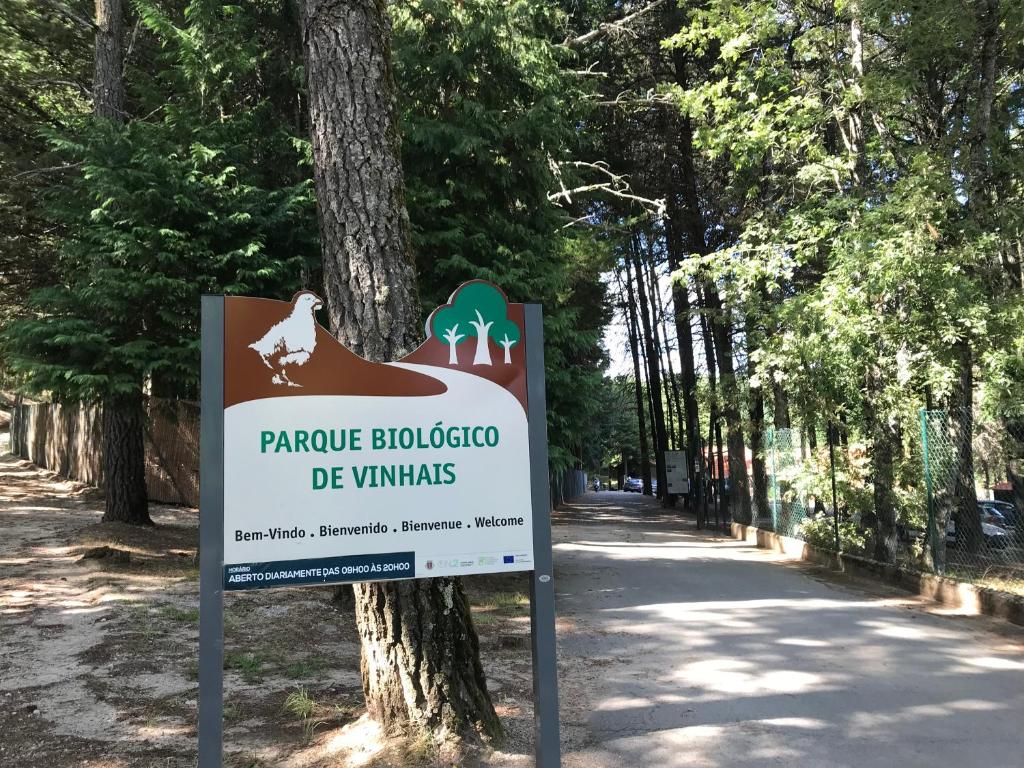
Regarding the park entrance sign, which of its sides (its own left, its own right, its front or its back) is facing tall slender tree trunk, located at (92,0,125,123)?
back

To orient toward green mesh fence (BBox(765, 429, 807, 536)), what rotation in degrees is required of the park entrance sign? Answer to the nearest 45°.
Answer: approximately 135° to its left

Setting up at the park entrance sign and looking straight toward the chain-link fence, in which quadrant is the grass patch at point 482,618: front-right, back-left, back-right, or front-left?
front-left

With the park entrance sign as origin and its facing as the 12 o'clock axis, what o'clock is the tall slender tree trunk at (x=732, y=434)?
The tall slender tree trunk is roughly at 7 o'clock from the park entrance sign.

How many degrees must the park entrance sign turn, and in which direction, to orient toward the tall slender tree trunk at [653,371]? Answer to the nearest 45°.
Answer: approximately 180°

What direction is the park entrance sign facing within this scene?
toward the camera

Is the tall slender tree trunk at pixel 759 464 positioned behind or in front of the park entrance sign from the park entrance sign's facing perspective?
behind

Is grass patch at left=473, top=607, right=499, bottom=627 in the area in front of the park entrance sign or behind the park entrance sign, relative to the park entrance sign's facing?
behind

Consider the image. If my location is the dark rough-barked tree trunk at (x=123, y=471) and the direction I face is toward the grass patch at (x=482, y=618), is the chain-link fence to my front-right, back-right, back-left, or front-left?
front-left

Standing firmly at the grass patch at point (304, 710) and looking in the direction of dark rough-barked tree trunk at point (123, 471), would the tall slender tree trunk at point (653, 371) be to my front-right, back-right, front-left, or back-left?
front-right

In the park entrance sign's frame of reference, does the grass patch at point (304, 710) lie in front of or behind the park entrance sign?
behind

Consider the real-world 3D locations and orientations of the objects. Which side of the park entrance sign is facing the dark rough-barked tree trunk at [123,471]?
back

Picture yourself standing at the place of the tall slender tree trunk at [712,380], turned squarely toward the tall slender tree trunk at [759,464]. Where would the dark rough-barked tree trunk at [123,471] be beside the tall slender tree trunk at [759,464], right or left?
right
